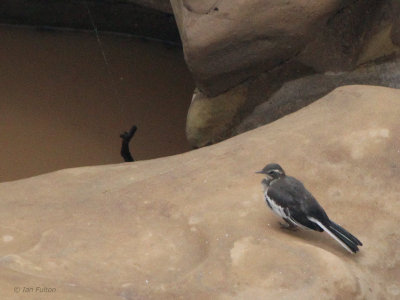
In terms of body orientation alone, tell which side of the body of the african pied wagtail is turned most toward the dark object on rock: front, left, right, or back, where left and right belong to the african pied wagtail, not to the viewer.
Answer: front

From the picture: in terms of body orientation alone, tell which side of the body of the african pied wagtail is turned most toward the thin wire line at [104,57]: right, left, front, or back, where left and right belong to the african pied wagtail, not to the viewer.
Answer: front

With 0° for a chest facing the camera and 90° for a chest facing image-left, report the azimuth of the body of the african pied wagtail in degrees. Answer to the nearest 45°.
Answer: approximately 135°
